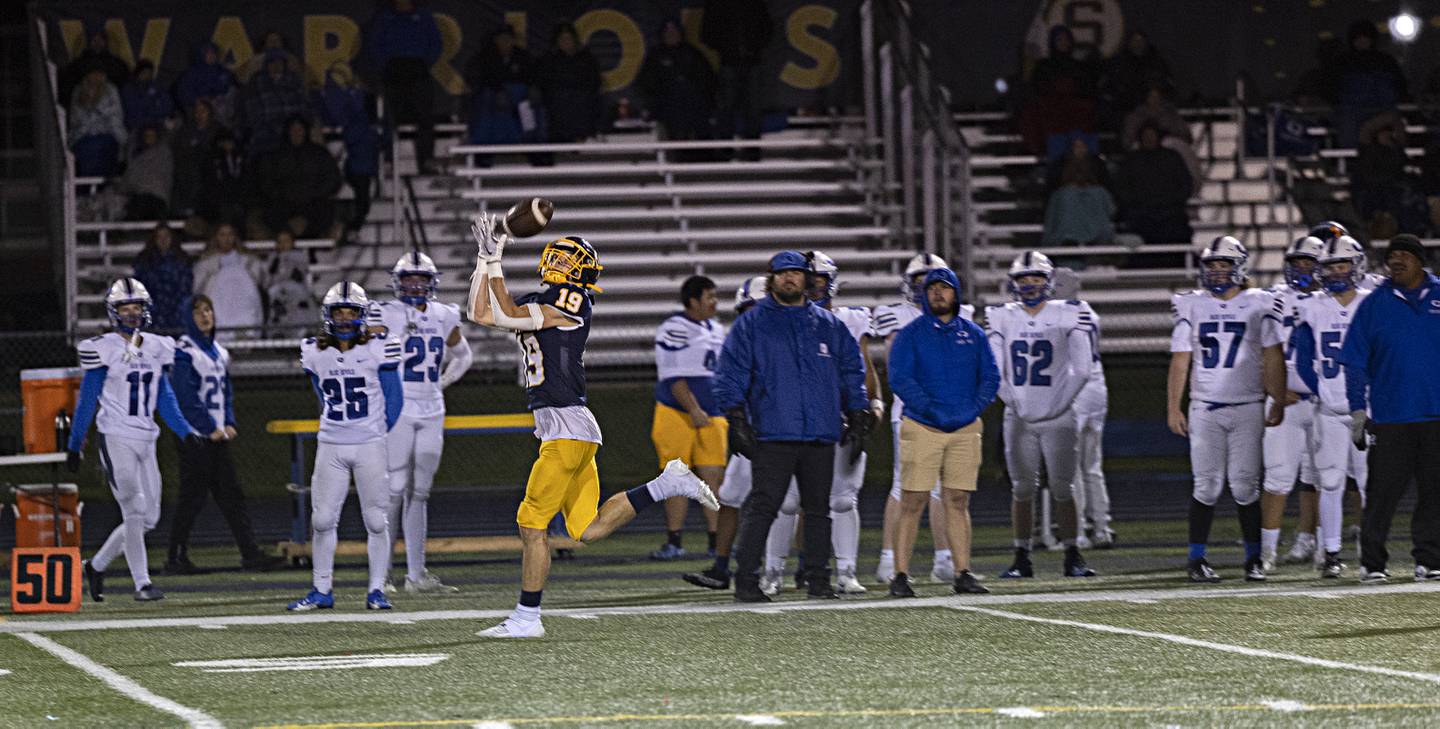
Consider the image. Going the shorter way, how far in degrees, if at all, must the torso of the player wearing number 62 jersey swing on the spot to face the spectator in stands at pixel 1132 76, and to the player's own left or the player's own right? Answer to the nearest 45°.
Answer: approximately 180°

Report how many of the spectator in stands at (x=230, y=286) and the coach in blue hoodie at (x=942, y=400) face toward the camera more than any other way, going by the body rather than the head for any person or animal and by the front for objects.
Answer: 2

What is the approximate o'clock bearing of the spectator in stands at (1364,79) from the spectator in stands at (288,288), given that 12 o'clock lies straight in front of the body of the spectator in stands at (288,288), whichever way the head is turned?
the spectator in stands at (1364,79) is roughly at 9 o'clock from the spectator in stands at (288,288).

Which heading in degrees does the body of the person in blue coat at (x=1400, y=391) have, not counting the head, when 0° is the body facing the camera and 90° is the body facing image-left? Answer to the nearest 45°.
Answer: approximately 0°

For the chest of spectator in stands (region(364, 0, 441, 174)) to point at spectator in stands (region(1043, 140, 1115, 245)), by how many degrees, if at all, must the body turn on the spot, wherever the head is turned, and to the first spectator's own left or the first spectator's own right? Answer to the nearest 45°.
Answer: approximately 90° to the first spectator's own left
